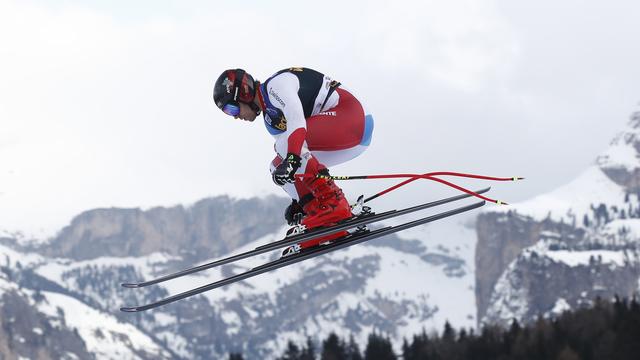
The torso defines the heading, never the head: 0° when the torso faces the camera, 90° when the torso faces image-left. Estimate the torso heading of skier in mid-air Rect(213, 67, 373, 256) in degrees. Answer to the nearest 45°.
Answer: approximately 90°

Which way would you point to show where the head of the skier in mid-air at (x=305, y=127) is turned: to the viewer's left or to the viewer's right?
to the viewer's left
